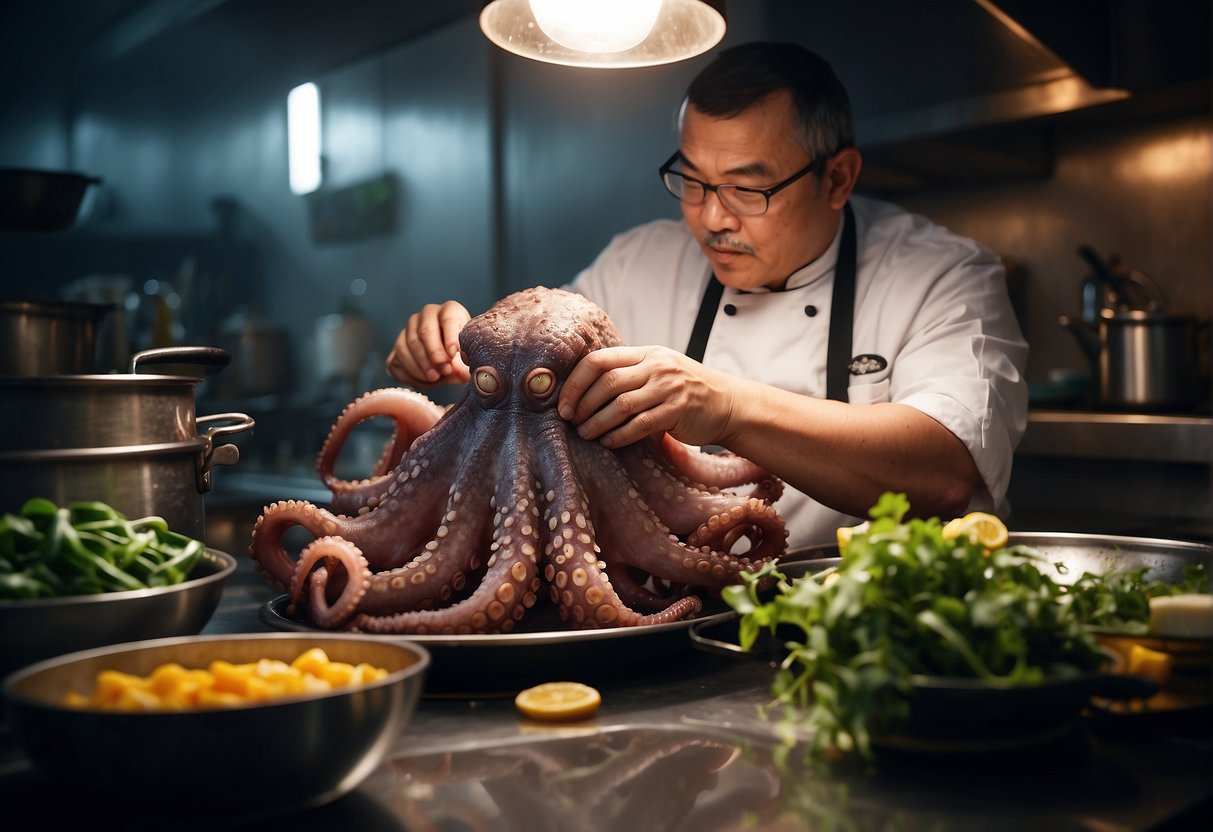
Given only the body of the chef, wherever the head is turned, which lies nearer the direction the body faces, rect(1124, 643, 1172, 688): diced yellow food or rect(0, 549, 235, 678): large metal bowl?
the large metal bowl

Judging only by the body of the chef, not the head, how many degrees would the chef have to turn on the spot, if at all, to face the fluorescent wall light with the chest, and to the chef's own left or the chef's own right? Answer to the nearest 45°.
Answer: approximately 90° to the chef's own right

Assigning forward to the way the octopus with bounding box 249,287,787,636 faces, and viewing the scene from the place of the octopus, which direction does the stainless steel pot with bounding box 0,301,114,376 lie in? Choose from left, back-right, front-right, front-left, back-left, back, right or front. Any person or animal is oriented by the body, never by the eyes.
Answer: back-right

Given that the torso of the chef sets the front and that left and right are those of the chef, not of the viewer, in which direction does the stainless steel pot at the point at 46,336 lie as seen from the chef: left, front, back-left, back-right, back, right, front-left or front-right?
front-right

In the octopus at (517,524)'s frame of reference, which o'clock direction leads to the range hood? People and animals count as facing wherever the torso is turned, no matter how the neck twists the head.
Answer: The range hood is roughly at 7 o'clock from the octopus.

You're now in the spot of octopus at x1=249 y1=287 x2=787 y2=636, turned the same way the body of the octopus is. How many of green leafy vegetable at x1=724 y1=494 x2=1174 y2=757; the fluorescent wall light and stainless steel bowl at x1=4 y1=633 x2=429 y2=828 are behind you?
1

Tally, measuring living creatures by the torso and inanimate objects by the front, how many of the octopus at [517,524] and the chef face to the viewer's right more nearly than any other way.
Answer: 0

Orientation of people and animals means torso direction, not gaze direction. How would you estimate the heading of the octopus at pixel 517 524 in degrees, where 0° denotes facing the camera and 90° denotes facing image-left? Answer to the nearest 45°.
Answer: approximately 0°

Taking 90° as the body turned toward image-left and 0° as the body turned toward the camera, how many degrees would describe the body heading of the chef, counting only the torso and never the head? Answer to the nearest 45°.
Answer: approximately 45°

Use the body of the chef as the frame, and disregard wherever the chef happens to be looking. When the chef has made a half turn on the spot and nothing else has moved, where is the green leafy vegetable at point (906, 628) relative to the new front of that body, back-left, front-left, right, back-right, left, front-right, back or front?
back-right

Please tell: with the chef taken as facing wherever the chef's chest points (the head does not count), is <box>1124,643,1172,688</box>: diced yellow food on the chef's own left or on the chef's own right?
on the chef's own left

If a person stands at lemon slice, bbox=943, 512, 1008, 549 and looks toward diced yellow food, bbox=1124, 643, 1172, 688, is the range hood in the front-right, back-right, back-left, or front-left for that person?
back-left

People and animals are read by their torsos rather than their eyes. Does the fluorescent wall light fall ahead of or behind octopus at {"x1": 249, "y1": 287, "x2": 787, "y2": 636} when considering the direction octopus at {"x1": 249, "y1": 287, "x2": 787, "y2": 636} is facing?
behind
